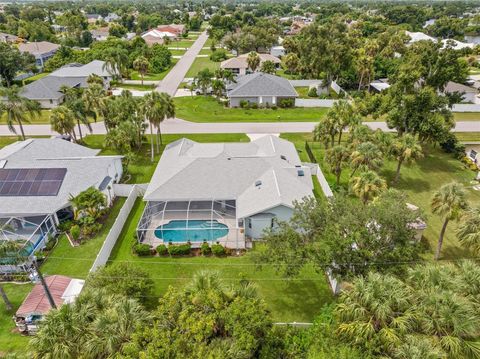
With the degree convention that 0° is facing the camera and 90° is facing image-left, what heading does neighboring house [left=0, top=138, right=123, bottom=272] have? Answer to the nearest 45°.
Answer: approximately 180°

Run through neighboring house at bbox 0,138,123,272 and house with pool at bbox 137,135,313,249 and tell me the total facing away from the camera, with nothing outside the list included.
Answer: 2

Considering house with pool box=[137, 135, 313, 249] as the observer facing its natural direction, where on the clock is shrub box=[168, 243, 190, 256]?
The shrub is roughly at 7 o'clock from the house with pool.

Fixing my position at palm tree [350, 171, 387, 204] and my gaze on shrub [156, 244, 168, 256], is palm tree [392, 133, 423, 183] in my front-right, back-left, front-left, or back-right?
back-right

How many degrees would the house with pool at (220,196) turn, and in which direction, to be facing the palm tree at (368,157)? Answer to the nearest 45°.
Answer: approximately 90° to its right

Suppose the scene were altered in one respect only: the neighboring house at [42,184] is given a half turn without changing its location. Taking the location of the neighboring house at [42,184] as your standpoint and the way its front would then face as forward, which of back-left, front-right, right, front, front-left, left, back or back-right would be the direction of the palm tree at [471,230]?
front-left

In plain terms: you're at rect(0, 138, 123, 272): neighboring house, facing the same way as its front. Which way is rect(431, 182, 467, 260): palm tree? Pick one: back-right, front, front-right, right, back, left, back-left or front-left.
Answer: back-right

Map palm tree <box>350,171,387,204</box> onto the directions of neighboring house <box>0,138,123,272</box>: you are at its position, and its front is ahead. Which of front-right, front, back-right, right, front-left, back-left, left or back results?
back-right

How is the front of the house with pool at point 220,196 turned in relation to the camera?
facing away from the viewer

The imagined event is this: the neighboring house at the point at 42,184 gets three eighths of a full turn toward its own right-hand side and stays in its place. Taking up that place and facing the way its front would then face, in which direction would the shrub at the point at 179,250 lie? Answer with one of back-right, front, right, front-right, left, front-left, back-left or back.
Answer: front

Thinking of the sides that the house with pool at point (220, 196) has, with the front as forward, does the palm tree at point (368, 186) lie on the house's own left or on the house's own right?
on the house's own right

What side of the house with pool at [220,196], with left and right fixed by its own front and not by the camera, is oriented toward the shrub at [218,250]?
back

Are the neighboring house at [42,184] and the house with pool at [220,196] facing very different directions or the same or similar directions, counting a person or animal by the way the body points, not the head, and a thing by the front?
same or similar directions
